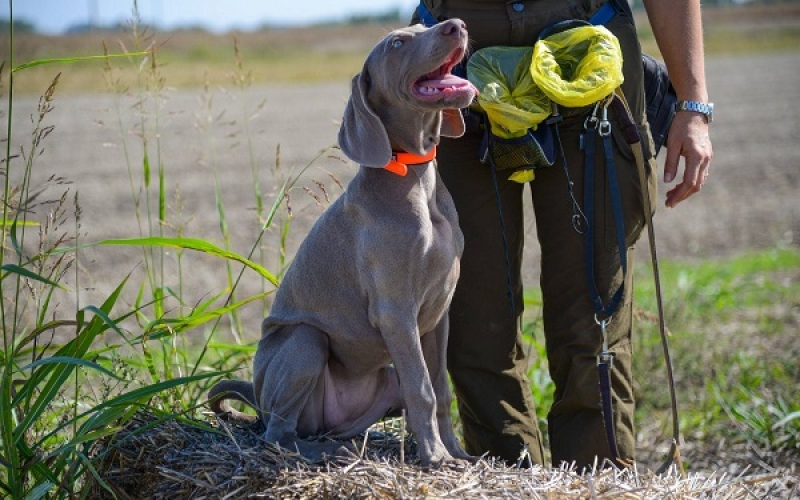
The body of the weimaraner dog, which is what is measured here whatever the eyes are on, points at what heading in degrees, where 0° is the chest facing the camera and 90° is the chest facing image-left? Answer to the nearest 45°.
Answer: approximately 315°

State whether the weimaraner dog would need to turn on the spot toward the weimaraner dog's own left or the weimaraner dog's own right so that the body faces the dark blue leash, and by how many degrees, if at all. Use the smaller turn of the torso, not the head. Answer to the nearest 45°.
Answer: approximately 90° to the weimaraner dog's own left
